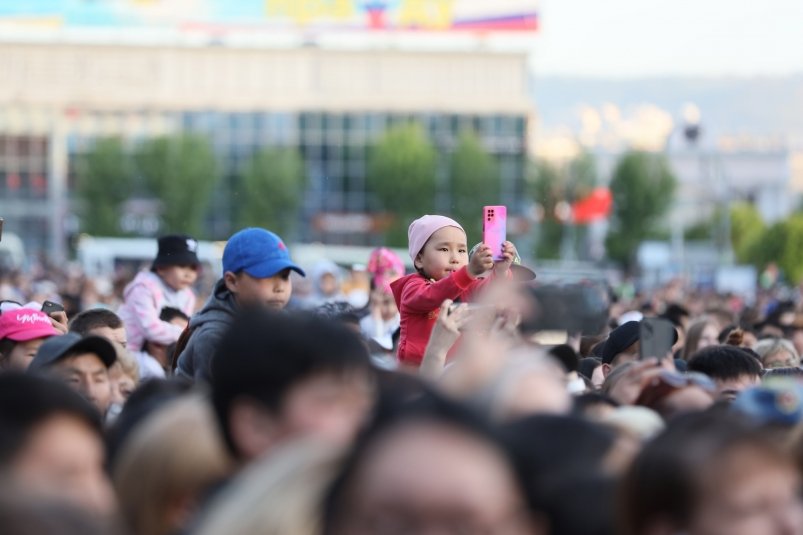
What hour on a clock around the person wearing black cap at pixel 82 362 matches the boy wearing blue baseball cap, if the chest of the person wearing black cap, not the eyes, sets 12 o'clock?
The boy wearing blue baseball cap is roughly at 9 o'clock from the person wearing black cap.

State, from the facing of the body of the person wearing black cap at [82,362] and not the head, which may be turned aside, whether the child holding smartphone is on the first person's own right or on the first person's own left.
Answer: on the first person's own left

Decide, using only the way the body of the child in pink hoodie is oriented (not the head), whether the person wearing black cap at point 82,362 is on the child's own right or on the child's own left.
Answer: on the child's own right

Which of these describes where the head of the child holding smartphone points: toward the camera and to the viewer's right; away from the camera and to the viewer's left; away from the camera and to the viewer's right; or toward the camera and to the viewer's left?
toward the camera and to the viewer's right

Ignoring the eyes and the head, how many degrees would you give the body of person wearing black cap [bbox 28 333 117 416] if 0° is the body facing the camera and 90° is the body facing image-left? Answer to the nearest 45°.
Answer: approximately 315°

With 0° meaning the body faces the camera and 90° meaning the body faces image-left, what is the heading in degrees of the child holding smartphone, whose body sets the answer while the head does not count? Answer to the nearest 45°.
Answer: approximately 315°

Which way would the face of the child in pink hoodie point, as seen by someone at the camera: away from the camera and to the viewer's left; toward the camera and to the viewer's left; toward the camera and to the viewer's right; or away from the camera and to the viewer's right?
toward the camera and to the viewer's right

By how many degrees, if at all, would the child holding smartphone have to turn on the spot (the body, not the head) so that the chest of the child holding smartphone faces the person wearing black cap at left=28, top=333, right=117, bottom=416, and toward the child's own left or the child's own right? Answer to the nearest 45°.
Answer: approximately 90° to the child's own right

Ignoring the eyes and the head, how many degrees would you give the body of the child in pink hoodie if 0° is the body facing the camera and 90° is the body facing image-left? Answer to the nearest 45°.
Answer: approximately 315°

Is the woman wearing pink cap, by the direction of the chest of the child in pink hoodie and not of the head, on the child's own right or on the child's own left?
on the child's own right
